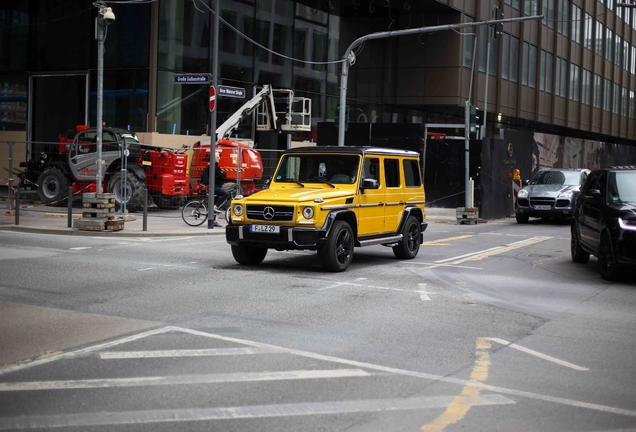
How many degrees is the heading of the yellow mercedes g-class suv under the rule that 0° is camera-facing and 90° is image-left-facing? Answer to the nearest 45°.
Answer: approximately 45°

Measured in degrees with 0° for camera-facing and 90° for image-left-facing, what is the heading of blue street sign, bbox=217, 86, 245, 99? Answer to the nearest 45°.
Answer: approximately 315°

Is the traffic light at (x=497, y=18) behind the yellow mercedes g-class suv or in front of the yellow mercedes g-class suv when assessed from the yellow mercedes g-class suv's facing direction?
behind

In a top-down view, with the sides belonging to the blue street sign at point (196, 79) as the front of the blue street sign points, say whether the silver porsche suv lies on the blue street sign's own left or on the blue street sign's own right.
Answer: on the blue street sign's own left

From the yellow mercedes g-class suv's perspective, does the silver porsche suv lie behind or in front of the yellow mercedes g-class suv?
behind

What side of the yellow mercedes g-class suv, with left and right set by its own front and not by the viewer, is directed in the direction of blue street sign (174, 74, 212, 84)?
right

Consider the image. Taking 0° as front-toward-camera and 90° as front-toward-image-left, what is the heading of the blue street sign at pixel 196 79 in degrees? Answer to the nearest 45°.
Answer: approximately 0°

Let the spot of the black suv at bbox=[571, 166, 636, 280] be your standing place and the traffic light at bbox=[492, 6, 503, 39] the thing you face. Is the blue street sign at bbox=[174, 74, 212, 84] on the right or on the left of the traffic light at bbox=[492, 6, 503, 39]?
left
